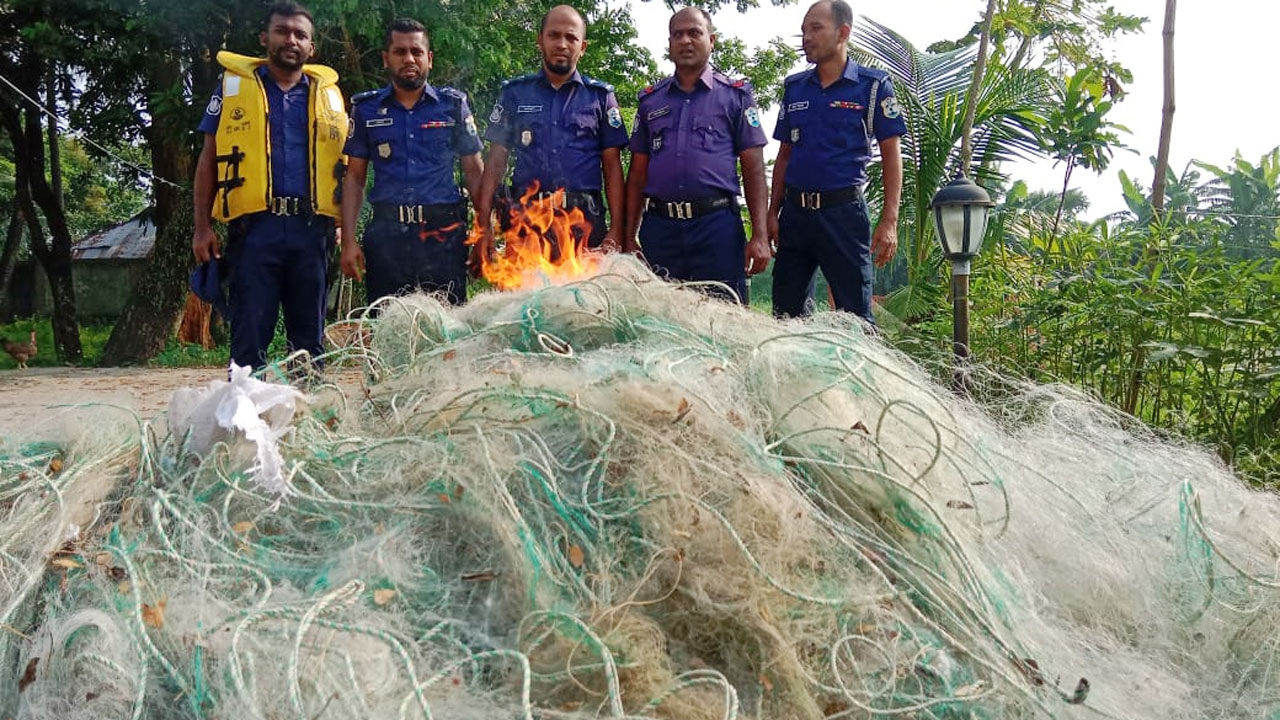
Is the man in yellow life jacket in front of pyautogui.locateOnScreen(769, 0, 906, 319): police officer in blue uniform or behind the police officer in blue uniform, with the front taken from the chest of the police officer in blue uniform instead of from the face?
in front

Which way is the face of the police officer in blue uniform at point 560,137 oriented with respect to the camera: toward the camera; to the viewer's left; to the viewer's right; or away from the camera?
toward the camera

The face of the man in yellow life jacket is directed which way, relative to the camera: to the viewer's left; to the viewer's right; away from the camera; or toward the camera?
toward the camera

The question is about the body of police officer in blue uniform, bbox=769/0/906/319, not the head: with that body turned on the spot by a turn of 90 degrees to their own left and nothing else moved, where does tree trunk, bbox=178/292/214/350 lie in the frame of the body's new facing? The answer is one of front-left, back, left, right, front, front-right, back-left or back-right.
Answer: back

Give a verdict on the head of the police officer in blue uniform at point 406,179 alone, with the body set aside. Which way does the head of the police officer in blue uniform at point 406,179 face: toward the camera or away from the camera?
toward the camera

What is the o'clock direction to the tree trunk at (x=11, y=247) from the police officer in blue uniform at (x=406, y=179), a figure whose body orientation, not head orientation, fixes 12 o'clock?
The tree trunk is roughly at 5 o'clock from the police officer in blue uniform.

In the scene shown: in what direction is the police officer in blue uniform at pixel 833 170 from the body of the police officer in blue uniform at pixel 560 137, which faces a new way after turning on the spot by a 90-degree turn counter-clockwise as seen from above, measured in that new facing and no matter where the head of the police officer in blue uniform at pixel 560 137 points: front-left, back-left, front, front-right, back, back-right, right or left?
front

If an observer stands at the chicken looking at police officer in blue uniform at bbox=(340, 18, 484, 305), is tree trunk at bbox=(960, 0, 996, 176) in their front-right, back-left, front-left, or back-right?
front-left

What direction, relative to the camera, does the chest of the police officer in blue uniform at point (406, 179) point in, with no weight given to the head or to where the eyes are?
toward the camera

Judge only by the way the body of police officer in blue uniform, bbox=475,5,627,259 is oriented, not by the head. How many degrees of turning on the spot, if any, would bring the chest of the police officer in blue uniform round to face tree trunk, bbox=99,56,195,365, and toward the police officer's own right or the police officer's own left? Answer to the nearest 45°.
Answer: approximately 135° to the police officer's own right

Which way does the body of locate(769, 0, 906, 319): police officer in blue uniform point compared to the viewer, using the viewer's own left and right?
facing the viewer and to the left of the viewer

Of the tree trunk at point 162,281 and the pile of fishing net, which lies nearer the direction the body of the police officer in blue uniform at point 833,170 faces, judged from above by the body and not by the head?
the pile of fishing net

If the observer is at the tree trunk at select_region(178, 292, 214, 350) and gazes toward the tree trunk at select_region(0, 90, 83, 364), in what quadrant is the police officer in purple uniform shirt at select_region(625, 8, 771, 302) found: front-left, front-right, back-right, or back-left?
back-left

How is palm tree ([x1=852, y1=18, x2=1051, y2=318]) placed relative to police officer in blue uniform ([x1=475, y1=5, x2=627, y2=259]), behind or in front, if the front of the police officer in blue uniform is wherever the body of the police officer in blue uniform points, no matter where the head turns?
behind

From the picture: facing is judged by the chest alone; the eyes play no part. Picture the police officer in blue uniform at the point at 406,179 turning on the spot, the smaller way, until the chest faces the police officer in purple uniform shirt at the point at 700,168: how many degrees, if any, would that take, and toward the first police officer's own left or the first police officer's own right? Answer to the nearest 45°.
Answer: approximately 90° to the first police officer's own left

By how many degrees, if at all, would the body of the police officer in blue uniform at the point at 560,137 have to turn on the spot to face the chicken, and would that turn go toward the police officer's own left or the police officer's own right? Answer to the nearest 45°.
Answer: approximately 135° to the police officer's own right

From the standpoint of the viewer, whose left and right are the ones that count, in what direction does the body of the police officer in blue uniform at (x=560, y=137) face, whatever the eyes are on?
facing the viewer

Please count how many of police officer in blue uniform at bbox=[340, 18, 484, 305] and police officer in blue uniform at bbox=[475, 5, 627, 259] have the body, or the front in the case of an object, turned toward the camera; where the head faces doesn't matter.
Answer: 2
